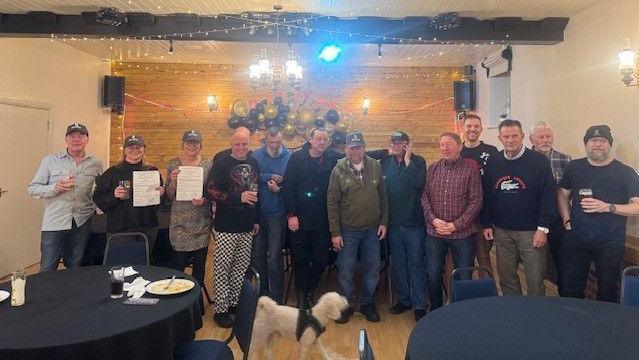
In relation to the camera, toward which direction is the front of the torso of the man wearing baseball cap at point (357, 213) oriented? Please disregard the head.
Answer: toward the camera

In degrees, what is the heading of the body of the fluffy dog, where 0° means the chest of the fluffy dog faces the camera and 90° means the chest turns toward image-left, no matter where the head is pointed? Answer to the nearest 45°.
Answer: approximately 270°

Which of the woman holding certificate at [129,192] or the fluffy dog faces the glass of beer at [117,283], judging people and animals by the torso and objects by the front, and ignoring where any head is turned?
the woman holding certificate

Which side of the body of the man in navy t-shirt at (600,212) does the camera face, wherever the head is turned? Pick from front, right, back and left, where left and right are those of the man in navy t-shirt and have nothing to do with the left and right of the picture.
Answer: front

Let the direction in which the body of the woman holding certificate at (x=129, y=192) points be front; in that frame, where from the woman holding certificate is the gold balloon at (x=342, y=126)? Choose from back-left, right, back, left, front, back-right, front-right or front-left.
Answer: back-left

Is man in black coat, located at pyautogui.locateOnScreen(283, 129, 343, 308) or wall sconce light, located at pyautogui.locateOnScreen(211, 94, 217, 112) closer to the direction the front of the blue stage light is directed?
the man in black coat

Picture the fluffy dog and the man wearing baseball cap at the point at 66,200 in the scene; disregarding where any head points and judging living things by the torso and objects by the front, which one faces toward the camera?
the man wearing baseball cap

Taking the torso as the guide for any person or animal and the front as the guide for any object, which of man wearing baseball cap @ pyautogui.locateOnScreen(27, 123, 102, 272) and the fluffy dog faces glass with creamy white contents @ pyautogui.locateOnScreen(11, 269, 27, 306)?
the man wearing baseball cap

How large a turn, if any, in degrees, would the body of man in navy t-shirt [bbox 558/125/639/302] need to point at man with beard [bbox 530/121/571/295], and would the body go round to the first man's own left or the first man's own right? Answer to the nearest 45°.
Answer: approximately 135° to the first man's own right

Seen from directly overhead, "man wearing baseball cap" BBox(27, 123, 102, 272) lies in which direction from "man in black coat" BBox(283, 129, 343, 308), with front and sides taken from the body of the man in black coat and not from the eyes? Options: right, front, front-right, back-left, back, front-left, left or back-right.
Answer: right

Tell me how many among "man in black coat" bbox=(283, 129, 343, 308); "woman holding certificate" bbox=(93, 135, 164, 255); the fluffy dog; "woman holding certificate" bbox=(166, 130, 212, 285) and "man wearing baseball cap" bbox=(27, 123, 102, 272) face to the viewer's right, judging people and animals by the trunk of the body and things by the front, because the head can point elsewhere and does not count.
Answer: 1

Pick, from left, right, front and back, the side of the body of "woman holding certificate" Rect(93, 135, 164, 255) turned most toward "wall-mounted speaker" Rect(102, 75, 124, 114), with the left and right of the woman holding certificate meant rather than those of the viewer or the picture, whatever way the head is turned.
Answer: back

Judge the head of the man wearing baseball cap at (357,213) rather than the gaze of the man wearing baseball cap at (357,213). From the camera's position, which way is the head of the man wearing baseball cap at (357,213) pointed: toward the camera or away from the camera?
toward the camera

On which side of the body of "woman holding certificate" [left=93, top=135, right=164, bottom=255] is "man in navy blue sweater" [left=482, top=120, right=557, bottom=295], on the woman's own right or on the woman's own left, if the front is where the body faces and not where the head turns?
on the woman's own left

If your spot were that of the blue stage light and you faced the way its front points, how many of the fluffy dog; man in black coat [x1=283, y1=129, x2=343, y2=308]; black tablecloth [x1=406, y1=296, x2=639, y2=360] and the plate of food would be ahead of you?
4

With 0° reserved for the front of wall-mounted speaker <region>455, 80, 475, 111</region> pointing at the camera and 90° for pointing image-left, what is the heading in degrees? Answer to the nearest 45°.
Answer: approximately 0°

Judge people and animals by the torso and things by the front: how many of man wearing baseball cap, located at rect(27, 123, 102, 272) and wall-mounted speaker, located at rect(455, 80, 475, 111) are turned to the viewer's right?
0

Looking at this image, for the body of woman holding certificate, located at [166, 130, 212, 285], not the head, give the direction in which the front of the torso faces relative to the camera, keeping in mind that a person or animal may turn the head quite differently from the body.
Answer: toward the camera

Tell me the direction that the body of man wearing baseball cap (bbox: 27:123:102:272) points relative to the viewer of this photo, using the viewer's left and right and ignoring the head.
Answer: facing the viewer

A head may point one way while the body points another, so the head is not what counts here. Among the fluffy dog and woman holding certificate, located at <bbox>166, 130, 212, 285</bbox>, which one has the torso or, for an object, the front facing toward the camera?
the woman holding certificate
